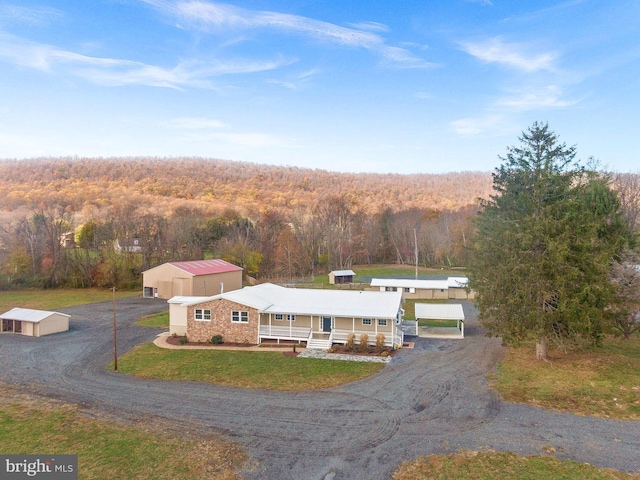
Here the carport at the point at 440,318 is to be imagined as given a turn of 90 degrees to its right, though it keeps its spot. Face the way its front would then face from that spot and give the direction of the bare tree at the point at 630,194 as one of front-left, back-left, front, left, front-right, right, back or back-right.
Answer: back-right

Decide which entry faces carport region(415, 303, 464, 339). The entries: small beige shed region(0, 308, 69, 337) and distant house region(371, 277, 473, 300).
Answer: the distant house

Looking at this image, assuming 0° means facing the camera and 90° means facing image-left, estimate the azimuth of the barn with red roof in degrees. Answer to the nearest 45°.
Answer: approximately 45°

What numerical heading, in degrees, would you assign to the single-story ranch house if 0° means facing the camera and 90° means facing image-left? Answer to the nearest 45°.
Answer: approximately 0°

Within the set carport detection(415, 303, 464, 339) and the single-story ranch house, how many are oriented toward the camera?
2

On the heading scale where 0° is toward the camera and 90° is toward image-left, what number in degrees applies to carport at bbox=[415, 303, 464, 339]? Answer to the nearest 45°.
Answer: approximately 0°

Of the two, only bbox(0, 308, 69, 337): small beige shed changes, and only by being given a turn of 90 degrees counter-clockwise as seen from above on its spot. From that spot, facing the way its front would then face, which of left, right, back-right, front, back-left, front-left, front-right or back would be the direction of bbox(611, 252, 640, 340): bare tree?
front

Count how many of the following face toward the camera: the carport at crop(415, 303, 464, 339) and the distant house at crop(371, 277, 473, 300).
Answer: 2

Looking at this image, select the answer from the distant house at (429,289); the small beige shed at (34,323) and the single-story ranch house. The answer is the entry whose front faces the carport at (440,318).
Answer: the distant house

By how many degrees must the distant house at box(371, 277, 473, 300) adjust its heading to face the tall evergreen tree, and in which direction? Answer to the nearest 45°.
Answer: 0° — it already faces it

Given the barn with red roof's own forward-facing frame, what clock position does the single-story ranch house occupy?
The single-story ranch house is roughly at 10 o'clock from the barn with red roof.

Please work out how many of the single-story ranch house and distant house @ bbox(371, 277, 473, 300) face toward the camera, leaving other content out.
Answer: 2
